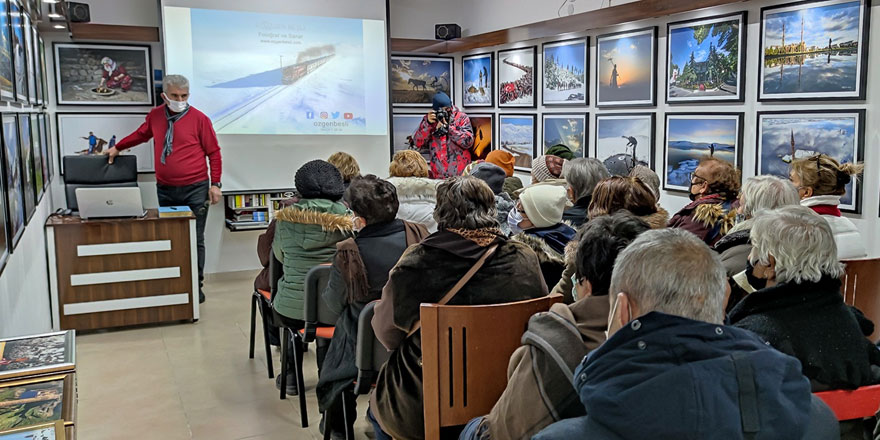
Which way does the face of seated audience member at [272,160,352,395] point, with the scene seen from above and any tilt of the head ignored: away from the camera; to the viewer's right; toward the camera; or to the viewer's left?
away from the camera

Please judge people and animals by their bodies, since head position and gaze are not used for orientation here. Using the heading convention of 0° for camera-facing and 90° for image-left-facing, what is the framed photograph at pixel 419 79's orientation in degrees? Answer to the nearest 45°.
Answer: approximately 0°

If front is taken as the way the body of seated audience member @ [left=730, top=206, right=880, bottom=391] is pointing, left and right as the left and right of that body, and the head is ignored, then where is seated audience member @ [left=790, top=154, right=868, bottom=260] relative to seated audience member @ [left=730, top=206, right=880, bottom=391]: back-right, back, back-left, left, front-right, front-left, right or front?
front-right

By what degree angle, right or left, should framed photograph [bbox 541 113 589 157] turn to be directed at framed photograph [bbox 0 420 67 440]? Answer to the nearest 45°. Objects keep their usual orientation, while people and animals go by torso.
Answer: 0° — it already faces it

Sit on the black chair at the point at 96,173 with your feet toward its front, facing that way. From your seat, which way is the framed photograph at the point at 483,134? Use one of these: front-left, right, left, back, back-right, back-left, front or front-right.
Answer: left

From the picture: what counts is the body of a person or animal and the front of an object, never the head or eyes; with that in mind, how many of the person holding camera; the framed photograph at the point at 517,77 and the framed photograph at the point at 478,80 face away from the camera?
0

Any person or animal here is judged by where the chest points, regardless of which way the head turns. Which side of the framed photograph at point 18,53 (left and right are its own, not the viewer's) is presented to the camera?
right

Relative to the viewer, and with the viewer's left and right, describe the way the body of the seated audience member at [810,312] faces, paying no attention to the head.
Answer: facing away from the viewer and to the left of the viewer

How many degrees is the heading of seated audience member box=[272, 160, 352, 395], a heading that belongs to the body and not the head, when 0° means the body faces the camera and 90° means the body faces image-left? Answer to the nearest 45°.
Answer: approximately 180°

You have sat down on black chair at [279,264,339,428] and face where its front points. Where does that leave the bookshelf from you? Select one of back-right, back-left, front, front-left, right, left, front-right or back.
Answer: front-right

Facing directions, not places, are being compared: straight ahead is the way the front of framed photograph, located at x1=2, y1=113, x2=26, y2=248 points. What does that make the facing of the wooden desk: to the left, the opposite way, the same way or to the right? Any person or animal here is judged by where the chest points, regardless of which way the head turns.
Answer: to the right

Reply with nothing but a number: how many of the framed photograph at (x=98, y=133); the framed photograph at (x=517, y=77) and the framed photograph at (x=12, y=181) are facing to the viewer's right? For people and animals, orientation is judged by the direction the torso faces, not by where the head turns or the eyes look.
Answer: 1

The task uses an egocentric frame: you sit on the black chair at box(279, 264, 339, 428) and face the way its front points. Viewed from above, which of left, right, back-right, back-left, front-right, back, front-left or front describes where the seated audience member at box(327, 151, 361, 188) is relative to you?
front-right

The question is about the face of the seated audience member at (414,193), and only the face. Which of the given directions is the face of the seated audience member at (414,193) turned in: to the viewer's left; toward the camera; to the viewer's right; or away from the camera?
away from the camera

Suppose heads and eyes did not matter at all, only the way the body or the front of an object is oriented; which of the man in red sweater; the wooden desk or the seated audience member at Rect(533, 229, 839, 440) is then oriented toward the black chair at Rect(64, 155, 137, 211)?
the seated audience member

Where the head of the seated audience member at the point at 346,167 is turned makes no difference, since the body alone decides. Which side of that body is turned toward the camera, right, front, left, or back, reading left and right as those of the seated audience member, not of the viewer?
back
